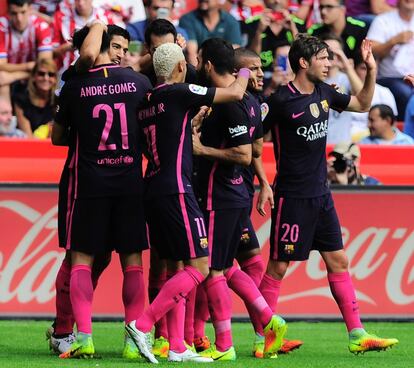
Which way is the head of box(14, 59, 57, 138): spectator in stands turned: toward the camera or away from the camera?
toward the camera

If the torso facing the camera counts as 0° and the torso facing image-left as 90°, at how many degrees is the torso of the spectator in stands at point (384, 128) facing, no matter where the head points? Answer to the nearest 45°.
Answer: approximately 45°

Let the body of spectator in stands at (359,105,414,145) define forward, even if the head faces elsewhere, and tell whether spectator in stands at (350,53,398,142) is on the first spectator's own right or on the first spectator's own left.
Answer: on the first spectator's own right

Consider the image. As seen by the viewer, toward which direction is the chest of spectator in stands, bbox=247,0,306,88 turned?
toward the camera

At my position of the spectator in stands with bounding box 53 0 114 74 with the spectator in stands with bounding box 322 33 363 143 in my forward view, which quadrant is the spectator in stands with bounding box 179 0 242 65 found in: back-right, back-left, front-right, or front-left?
front-left

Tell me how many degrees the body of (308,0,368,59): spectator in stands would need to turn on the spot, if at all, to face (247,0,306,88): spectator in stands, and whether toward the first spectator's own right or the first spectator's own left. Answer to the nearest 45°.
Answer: approximately 45° to the first spectator's own right

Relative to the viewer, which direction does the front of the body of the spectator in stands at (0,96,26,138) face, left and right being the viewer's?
facing the viewer

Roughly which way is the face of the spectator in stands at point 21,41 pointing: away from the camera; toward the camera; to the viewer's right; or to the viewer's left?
toward the camera

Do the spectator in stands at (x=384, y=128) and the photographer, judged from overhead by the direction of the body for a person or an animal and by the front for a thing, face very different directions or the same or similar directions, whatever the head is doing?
same or similar directions

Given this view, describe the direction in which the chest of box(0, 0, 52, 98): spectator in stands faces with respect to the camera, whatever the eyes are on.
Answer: toward the camera

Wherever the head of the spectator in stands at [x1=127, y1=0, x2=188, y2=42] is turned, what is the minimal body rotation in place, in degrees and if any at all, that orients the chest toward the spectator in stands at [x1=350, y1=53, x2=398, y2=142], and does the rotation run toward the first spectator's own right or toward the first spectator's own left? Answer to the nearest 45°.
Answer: approximately 90° to the first spectator's own left

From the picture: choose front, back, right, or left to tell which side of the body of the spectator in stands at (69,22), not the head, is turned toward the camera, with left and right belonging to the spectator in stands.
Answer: front

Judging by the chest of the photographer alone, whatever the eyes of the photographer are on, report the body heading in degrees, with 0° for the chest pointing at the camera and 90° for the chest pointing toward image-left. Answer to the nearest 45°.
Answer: approximately 45°

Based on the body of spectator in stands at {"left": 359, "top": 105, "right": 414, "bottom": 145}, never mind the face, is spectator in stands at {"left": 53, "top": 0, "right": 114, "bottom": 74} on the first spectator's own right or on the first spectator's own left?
on the first spectator's own right

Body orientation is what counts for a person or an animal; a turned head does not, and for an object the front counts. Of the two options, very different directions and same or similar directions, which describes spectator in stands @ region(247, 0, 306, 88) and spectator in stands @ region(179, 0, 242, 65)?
same or similar directions
